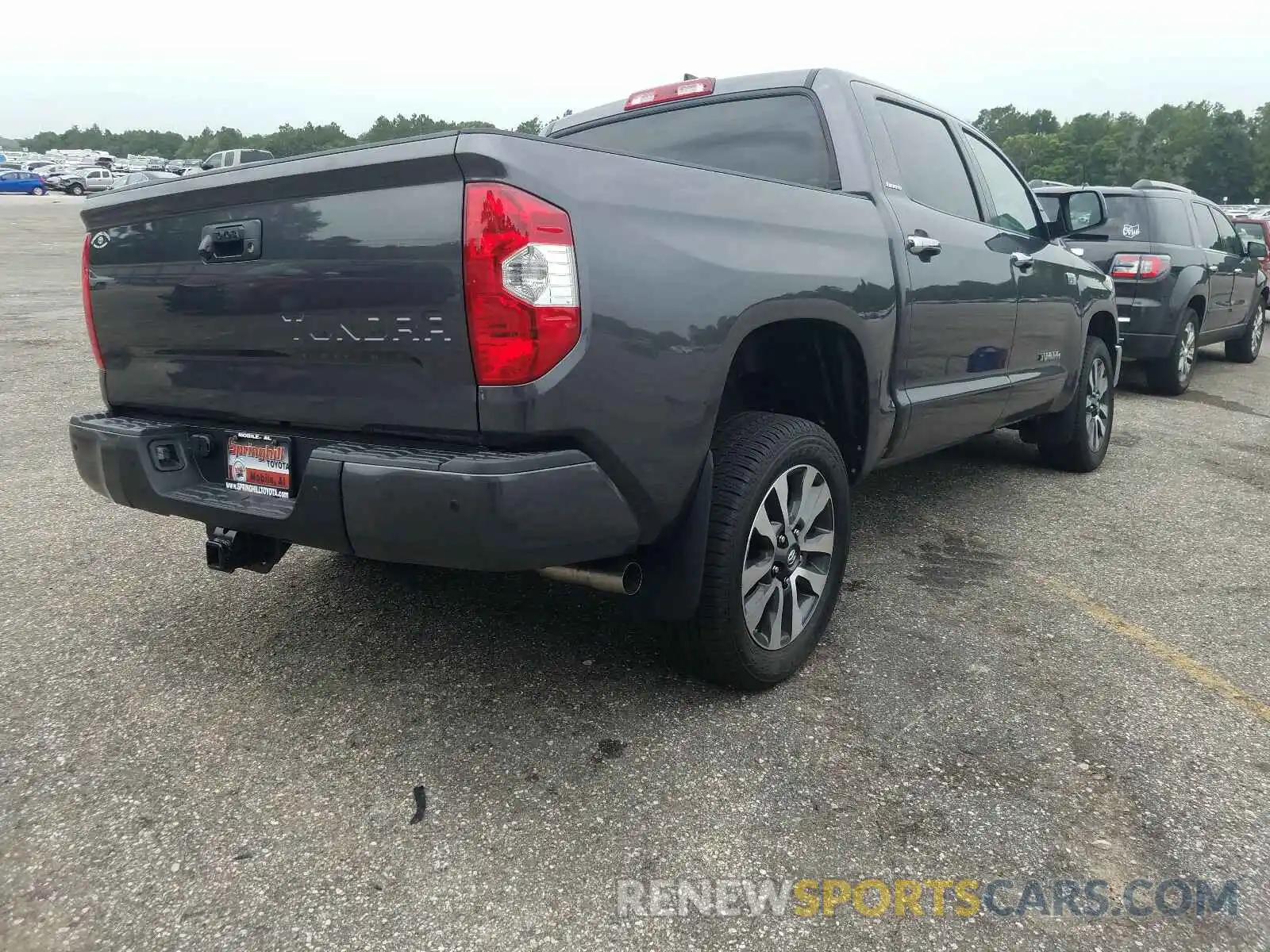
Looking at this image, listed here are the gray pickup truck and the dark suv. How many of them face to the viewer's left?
0

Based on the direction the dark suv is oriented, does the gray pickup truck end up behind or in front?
behind

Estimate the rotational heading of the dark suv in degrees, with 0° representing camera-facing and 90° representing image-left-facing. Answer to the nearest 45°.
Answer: approximately 225°

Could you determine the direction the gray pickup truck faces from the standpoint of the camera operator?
facing away from the viewer and to the right of the viewer

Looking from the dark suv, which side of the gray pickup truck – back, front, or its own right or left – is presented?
front
